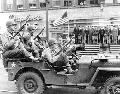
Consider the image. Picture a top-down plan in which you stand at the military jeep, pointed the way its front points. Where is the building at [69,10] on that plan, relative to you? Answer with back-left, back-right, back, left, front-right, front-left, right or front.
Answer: left

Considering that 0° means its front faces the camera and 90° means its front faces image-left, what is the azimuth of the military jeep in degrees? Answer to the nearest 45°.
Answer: approximately 270°

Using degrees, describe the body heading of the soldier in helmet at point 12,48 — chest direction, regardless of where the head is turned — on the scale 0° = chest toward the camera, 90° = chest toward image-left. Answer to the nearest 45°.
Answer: approximately 270°

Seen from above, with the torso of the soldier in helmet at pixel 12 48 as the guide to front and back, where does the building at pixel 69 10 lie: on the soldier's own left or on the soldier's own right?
on the soldier's own left

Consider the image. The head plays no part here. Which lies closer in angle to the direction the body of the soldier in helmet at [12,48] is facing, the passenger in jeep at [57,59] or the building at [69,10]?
the passenger in jeep

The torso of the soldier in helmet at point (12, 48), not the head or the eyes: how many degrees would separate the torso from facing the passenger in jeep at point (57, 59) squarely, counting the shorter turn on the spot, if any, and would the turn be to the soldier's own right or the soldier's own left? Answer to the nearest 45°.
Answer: approximately 45° to the soldier's own right

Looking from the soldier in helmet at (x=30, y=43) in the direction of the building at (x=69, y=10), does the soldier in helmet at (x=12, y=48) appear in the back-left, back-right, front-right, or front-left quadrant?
back-left
